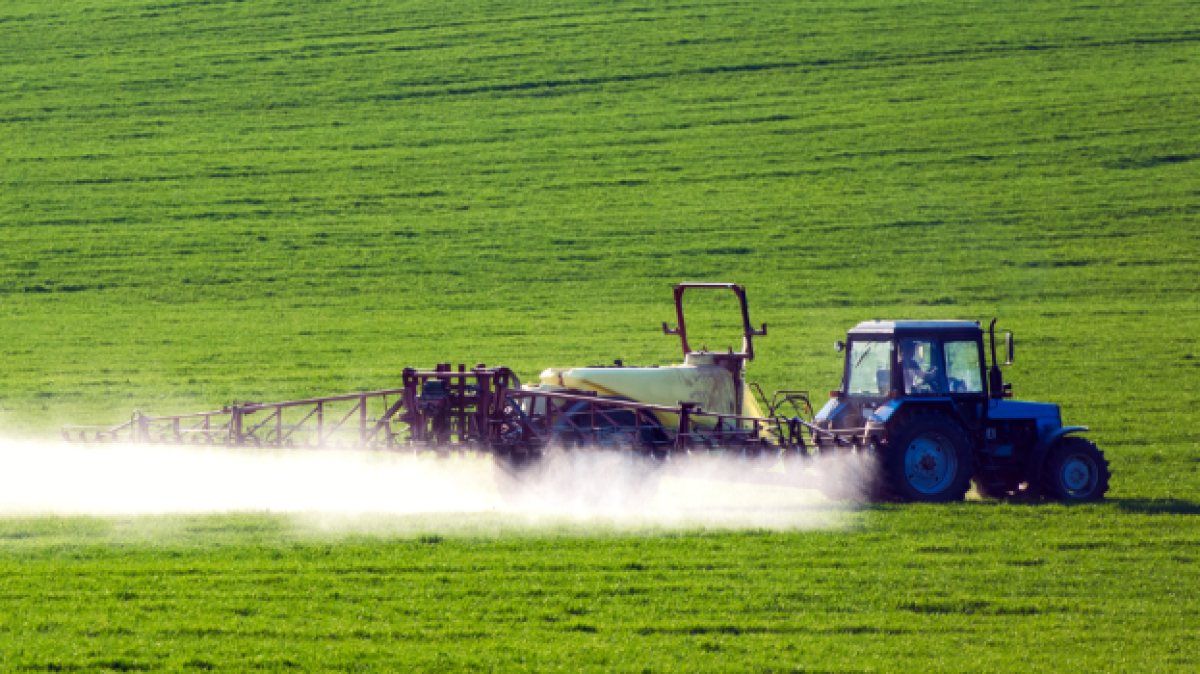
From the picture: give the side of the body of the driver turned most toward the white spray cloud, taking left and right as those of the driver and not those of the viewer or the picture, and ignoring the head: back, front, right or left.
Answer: back

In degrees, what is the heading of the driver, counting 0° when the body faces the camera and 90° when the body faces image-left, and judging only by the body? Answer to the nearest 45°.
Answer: approximately 270°
